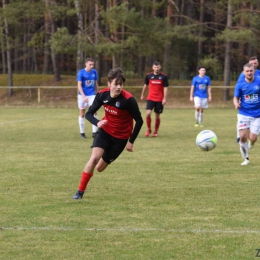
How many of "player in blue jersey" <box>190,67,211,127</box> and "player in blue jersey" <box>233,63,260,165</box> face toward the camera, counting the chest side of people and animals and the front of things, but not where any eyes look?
2

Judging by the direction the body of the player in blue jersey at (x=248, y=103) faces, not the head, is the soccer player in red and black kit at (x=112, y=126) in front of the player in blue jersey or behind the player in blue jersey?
in front

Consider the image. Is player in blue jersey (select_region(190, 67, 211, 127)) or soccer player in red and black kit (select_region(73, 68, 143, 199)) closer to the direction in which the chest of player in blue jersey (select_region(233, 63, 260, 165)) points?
the soccer player in red and black kit

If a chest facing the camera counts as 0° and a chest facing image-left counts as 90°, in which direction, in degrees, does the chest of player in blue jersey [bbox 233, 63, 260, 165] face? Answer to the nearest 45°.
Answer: approximately 0°

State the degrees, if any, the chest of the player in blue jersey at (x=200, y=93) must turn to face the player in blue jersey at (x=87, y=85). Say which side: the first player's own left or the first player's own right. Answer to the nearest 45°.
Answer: approximately 45° to the first player's own right

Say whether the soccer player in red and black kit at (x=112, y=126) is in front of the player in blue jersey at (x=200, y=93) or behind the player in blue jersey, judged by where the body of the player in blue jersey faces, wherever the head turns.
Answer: in front

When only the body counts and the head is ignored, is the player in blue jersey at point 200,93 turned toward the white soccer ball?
yes
